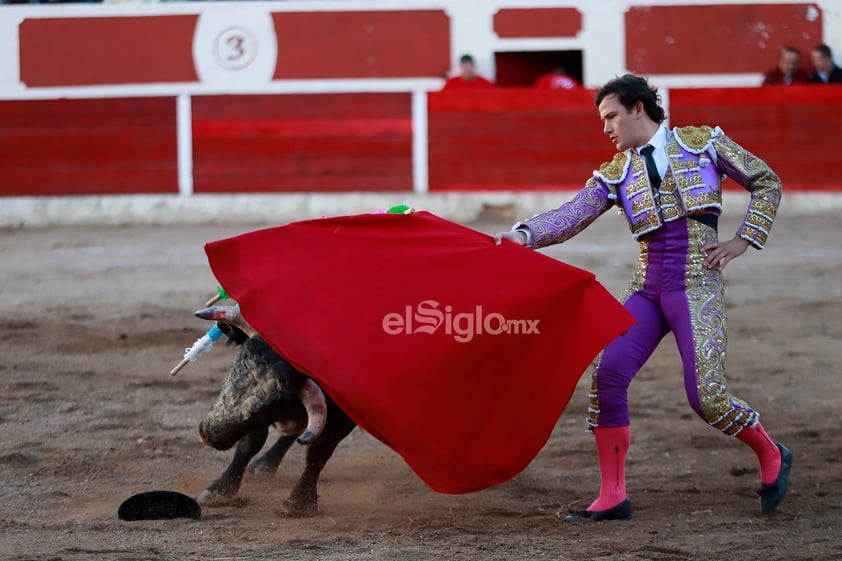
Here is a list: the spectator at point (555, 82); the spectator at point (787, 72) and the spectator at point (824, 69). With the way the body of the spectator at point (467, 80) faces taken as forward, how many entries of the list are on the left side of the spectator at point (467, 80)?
3

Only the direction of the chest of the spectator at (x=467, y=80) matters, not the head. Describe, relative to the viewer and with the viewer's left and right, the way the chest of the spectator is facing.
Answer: facing the viewer

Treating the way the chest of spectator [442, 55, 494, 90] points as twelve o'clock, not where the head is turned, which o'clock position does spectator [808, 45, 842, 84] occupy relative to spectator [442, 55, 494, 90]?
spectator [808, 45, 842, 84] is roughly at 9 o'clock from spectator [442, 55, 494, 90].

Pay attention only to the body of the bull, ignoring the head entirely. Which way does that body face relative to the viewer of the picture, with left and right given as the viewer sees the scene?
facing the viewer and to the left of the viewer

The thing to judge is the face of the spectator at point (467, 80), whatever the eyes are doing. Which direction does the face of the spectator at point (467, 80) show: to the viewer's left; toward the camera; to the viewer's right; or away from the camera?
toward the camera

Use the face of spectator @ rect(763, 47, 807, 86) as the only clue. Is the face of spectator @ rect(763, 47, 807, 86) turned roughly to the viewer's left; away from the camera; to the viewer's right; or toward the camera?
toward the camera

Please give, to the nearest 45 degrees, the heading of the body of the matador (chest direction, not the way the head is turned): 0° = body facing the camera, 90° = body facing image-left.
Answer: approximately 45°

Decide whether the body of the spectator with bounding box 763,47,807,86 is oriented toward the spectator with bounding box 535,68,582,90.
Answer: no

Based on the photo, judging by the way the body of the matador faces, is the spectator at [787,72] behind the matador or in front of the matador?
behind

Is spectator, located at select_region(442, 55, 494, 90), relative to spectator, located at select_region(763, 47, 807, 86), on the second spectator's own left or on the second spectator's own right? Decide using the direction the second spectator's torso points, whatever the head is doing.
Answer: on the second spectator's own right

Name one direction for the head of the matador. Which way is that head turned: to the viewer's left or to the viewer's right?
to the viewer's left

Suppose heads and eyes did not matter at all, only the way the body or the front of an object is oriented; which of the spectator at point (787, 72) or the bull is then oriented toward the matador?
the spectator

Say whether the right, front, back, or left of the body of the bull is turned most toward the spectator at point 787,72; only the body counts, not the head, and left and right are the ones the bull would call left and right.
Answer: back

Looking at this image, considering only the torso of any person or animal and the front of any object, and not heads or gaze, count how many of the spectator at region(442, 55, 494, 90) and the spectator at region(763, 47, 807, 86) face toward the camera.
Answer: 2

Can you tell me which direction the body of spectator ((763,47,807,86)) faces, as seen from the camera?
toward the camera

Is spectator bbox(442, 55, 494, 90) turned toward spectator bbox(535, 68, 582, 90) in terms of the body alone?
no

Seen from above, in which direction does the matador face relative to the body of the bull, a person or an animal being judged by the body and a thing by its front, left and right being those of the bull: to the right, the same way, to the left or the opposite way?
the same way
